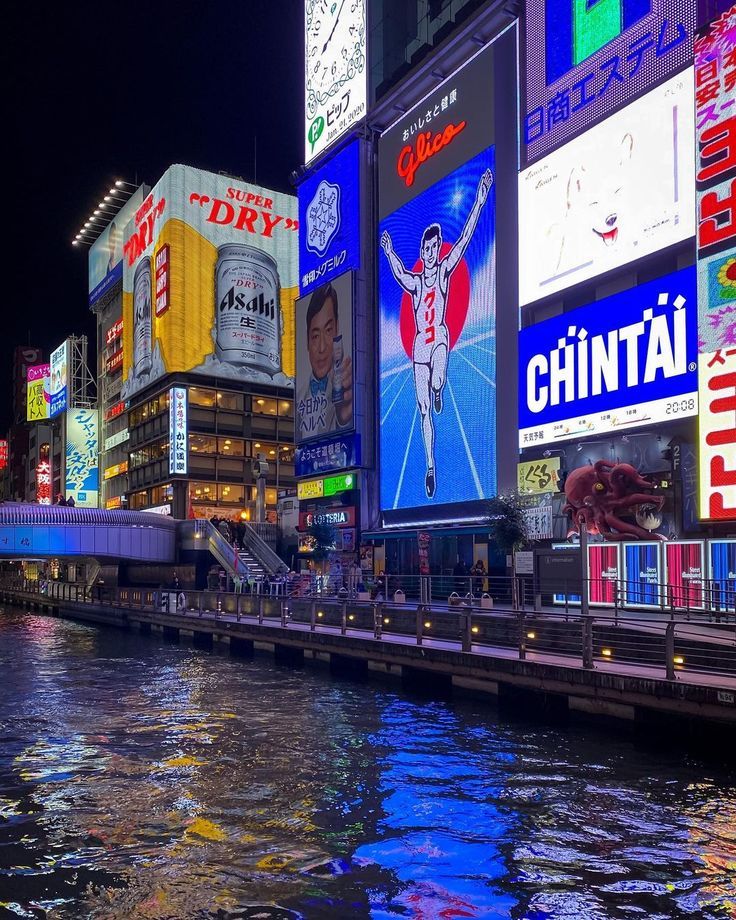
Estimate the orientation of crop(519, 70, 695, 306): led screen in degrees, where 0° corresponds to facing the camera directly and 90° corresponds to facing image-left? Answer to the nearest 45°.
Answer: approximately 45°

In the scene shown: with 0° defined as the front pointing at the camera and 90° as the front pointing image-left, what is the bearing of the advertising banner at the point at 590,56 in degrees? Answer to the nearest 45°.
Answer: approximately 45°
